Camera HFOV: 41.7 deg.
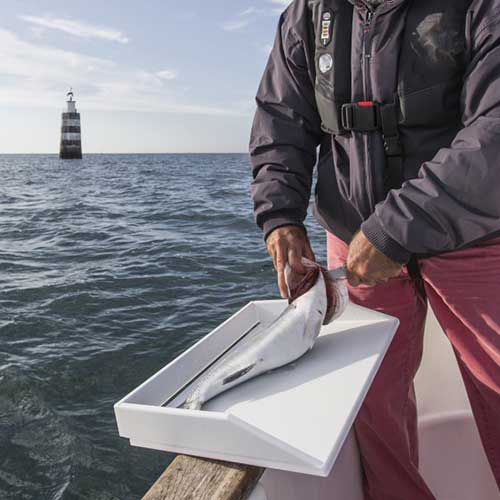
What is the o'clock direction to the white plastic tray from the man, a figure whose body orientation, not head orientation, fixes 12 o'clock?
The white plastic tray is roughly at 1 o'clock from the man.

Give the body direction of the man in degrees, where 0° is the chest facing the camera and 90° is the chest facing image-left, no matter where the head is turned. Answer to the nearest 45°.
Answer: approximately 45°

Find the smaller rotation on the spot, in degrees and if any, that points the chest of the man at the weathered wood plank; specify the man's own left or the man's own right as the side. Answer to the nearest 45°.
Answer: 0° — they already face it
